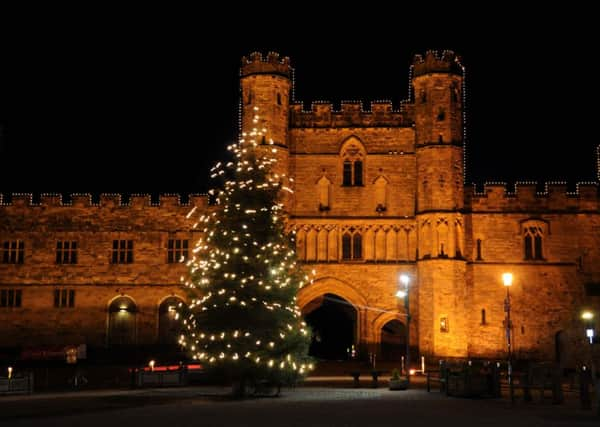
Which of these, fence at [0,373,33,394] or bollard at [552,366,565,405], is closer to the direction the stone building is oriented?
the bollard

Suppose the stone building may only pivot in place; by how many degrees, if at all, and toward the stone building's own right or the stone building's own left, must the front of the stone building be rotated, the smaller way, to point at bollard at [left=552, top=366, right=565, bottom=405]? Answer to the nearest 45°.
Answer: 0° — it already faces it

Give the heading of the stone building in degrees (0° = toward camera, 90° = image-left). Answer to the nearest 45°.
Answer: approximately 0°

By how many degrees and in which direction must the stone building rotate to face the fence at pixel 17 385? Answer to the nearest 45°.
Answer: approximately 45° to its right
